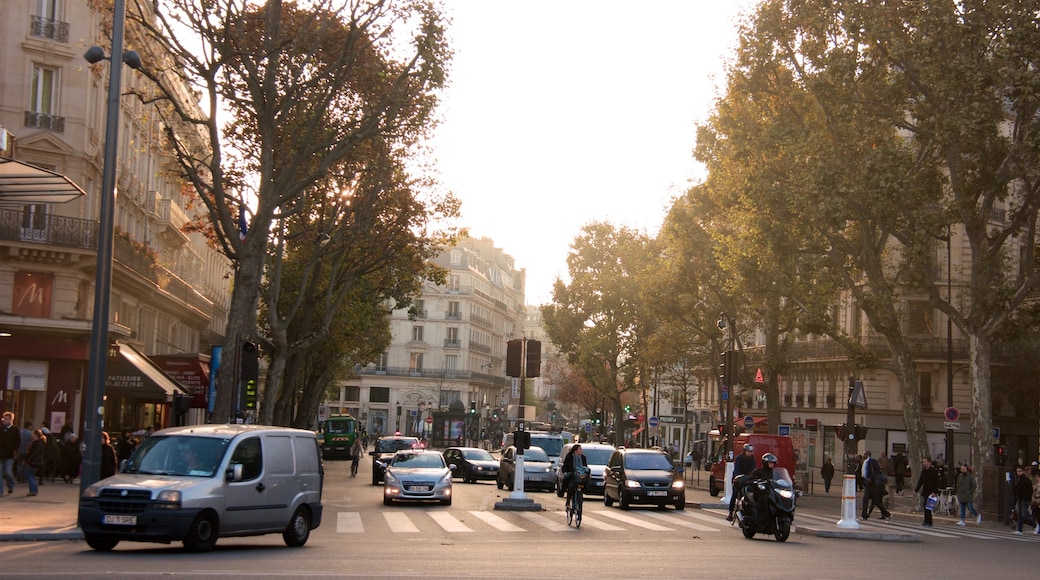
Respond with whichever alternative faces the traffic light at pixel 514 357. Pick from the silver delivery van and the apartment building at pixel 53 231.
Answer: the apartment building

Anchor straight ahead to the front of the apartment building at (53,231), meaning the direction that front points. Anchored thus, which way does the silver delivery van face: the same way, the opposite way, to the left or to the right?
to the right

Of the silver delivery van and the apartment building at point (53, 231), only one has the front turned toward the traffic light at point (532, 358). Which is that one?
the apartment building

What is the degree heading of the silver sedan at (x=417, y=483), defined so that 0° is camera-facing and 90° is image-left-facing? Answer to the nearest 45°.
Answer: approximately 0°

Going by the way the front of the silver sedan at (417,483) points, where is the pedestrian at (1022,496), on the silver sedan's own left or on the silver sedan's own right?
on the silver sedan's own left

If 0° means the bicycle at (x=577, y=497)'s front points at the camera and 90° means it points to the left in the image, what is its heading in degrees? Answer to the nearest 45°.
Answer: approximately 0°

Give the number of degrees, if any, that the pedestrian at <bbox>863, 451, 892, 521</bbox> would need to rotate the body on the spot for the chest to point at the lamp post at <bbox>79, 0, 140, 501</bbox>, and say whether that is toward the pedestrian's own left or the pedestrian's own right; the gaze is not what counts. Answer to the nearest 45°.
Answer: approximately 45° to the pedestrian's own left

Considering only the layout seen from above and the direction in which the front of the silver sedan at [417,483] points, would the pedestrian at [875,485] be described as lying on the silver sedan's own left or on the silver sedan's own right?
on the silver sedan's own left

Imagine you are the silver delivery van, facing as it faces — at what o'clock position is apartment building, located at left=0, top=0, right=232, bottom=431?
The apartment building is roughly at 4 o'clock from the silver delivery van.

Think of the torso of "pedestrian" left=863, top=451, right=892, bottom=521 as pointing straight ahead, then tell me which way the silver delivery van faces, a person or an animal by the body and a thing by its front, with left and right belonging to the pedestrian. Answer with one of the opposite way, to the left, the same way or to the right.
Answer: to the left

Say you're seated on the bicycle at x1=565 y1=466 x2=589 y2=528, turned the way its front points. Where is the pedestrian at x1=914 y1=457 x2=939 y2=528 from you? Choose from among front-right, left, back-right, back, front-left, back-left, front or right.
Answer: back-left

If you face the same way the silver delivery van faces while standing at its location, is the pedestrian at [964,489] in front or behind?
behind

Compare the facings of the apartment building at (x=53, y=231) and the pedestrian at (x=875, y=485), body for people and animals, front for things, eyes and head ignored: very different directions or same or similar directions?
very different directions

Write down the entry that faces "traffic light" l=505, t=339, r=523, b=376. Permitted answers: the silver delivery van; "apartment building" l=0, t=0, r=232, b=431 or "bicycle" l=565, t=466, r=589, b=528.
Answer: the apartment building

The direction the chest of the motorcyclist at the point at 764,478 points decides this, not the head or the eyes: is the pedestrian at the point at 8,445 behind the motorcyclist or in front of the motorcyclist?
behind

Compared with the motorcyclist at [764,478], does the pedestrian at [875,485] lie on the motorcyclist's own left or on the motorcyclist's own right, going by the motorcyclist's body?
on the motorcyclist's own left
